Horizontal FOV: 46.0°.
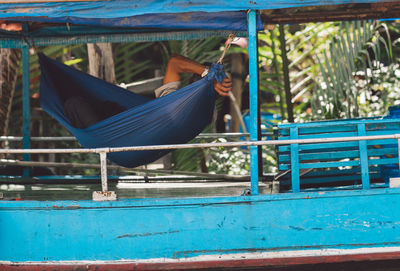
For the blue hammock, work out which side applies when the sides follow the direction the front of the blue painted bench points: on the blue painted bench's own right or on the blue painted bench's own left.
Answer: on the blue painted bench's own left

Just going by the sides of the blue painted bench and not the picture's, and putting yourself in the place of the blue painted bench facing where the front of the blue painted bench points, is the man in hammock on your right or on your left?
on your left

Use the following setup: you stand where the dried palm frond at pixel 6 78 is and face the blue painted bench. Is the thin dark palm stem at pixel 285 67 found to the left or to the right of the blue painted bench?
left

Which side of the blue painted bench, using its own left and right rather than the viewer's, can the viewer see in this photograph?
back

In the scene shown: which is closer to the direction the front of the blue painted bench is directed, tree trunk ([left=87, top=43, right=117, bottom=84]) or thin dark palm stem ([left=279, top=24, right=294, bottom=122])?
the thin dark palm stem
